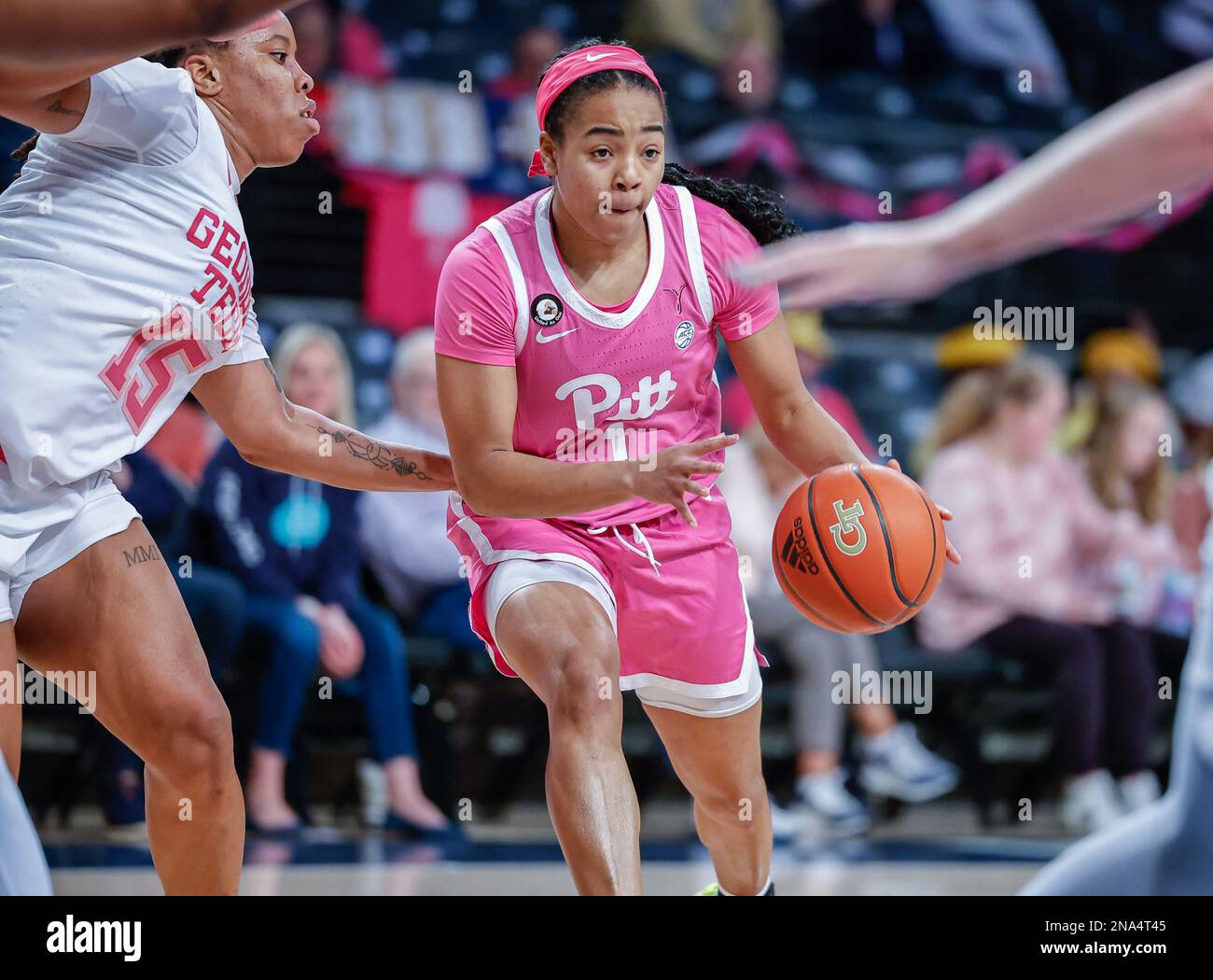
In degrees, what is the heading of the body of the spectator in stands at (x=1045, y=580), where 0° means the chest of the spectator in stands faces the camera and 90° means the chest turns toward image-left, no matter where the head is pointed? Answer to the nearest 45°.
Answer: approximately 315°

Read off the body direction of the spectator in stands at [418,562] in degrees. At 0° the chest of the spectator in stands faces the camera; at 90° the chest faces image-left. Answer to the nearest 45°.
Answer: approximately 315°

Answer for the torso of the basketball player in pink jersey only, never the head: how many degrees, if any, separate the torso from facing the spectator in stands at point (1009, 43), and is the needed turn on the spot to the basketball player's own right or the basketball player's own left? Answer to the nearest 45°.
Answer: approximately 180°

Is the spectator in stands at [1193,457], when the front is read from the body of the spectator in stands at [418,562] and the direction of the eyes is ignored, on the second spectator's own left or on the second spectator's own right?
on the second spectator's own left

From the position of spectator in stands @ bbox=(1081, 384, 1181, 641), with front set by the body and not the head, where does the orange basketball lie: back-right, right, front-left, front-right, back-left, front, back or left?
front-right

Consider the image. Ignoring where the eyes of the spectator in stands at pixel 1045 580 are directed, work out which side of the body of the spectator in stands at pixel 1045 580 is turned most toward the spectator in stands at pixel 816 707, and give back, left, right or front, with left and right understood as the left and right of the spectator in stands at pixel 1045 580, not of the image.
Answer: right

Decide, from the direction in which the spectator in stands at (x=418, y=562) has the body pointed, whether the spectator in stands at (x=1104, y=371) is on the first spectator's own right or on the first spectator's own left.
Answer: on the first spectator's own left
